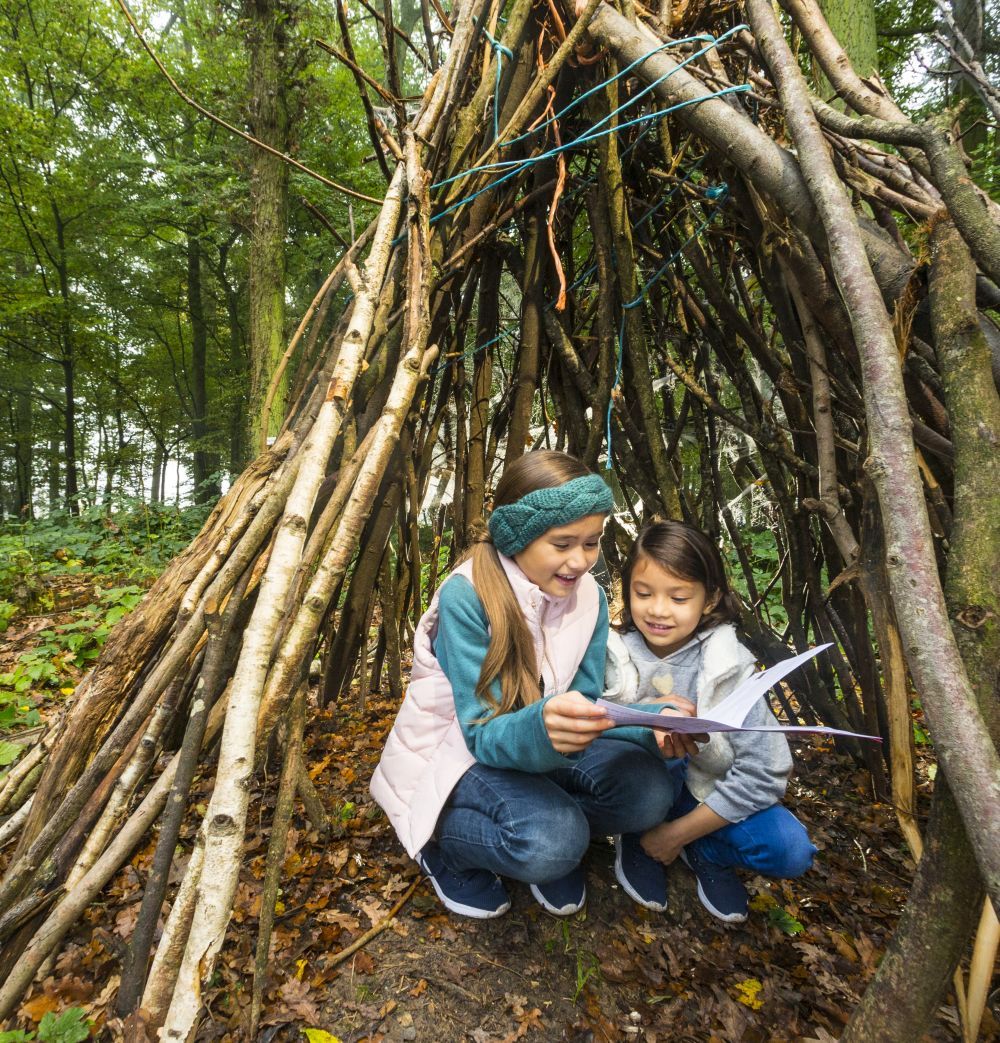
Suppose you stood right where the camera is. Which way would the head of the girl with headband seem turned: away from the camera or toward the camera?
toward the camera

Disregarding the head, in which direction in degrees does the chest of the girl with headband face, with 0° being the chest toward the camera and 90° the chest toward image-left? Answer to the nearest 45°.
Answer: approximately 315°

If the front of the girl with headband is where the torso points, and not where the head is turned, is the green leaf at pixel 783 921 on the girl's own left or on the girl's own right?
on the girl's own left

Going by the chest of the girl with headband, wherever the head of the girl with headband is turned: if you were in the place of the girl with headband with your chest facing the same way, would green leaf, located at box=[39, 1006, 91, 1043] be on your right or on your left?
on your right
